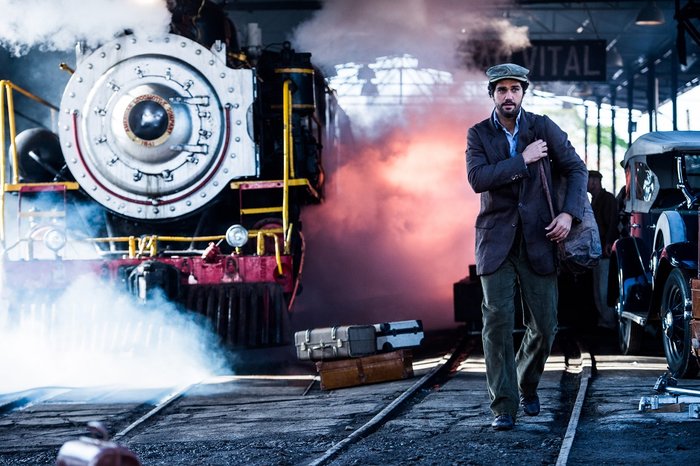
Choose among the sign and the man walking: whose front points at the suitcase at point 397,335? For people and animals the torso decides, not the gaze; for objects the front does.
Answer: the sign

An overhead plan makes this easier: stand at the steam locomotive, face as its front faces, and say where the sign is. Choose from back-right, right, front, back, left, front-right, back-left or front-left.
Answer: back-left

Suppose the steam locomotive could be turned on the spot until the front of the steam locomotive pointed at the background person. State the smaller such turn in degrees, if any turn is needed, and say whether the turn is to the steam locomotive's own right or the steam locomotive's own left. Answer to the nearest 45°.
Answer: approximately 90° to the steam locomotive's own left

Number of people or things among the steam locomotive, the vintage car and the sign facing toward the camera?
3

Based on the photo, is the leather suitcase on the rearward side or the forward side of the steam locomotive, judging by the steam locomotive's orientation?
on the forward side

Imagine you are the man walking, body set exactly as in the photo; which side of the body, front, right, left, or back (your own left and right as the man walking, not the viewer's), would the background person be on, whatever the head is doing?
back

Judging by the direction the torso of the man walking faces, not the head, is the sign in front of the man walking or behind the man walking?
behind

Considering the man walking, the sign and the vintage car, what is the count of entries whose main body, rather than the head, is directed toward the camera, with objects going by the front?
3

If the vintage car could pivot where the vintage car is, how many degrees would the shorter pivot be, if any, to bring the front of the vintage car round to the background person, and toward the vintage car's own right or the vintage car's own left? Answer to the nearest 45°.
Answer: approximately 180°
